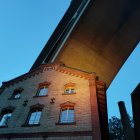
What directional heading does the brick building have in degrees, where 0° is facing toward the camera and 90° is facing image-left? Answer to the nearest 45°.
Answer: approximately 0°
